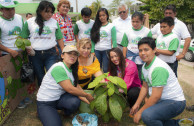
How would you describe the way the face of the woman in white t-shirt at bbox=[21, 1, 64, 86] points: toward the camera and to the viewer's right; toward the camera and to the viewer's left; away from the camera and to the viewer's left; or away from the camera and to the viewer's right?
toward the camera and to the viewer's right

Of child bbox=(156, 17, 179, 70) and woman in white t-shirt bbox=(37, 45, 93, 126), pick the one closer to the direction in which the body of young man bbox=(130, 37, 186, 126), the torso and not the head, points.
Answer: the woman in white t-shirt

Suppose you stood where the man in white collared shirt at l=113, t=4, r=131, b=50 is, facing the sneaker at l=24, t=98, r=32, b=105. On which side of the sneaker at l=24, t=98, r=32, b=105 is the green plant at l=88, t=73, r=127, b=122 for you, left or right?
left

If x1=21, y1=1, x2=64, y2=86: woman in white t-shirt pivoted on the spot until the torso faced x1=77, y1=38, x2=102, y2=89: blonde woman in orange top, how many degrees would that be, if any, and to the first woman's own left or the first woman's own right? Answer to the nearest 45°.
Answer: approximately 90° to the first woman's own left

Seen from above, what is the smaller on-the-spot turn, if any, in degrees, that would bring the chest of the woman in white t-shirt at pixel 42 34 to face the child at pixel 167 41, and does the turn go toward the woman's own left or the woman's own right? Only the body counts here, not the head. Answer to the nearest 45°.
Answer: approximately 90° to the woman's own left

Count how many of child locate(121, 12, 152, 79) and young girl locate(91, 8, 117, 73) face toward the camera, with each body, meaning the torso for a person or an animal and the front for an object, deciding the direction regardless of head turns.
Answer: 2

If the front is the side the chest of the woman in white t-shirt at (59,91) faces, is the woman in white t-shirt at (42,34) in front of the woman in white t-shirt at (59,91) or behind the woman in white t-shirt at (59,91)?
behind

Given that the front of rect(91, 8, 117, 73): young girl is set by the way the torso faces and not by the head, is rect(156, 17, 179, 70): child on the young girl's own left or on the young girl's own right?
on the young girl's own left

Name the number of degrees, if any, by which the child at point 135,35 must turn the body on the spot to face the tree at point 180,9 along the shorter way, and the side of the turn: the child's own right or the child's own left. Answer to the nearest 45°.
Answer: approximately 180°
